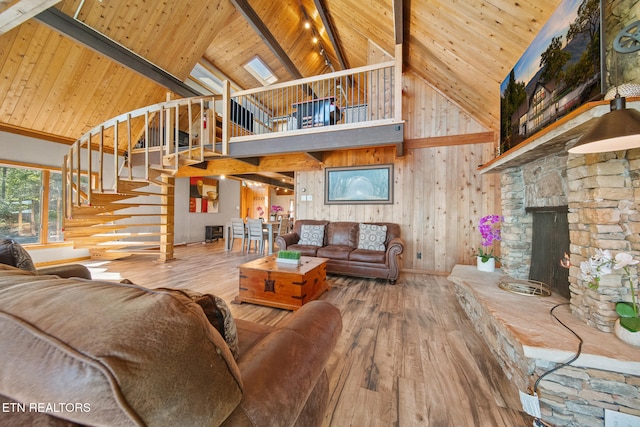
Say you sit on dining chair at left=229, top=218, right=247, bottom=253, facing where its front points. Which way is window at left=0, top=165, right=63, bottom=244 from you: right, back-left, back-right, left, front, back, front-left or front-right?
back-left

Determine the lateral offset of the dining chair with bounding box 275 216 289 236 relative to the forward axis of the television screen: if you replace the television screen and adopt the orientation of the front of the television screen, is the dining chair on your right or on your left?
on your right

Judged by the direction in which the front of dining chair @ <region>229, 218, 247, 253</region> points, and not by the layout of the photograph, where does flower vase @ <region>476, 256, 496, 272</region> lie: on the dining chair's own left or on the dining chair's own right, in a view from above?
on the dining chair's own right

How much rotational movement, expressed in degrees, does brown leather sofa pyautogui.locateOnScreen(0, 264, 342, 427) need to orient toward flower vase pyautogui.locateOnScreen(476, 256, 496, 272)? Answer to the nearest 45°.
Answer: approximately 45° to its right

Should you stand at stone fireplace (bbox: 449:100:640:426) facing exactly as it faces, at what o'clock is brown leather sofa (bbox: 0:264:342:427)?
The brown leather sofa is roughly at 11 o'clock from the stone fireplace.

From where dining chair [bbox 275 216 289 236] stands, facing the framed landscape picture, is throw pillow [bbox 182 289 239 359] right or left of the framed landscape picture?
right

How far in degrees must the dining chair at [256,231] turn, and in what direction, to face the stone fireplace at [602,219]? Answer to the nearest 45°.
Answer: approximately 135° to its right

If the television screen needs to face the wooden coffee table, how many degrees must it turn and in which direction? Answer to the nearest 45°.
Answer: approximately 45° to its right

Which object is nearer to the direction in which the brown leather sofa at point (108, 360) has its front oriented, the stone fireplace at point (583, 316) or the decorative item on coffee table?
the decorative item on coffee table

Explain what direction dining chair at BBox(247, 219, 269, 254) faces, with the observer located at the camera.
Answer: facing away from the viewer and to the right of the viewer
